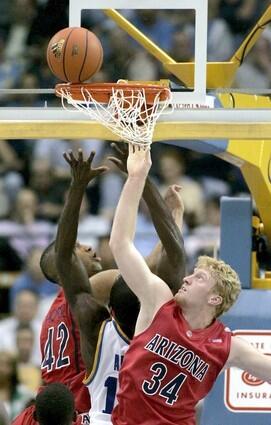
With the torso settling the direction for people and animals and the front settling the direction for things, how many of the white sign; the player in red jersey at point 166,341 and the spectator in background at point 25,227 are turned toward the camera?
3

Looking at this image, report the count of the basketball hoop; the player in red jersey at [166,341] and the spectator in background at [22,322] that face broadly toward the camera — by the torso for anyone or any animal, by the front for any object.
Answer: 3

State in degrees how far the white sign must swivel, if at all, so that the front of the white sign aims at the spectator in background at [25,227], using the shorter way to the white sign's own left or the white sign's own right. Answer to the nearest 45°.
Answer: approximately 135° to the white sign's own right

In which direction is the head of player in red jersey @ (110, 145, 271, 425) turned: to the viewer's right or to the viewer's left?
to the viewer's left

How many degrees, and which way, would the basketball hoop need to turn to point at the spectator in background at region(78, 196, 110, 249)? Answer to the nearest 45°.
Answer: approximately 180°

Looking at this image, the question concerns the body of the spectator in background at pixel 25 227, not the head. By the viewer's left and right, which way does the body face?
facing the viewer

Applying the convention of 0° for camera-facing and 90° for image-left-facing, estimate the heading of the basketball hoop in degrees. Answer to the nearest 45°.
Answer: approximately 0°

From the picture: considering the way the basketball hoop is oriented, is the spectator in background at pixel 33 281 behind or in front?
behind

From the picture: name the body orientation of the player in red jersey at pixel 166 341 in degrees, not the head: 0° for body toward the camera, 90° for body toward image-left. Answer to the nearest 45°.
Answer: approximately 0°

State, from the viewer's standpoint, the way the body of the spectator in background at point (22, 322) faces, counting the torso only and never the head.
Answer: toward the camera
